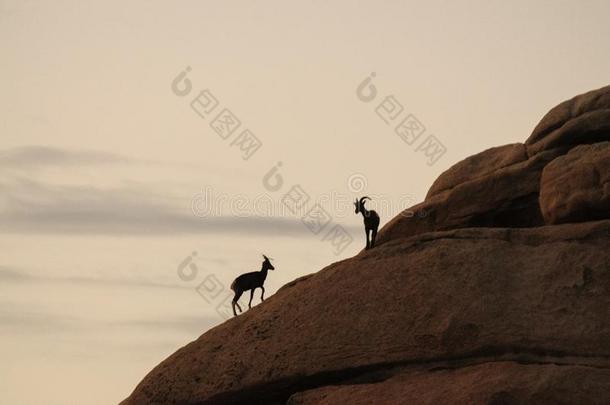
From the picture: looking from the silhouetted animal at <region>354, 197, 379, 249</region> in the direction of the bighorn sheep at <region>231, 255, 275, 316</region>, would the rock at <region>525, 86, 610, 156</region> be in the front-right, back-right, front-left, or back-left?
back-right

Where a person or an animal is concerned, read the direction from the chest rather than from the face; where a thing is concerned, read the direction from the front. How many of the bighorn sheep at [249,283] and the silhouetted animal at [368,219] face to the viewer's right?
1

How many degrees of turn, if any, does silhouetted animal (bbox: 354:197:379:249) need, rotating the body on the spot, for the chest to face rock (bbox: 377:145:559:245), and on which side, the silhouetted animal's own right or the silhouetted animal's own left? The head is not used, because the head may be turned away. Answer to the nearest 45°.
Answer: approximately 135° to the silhouetted animal's own left

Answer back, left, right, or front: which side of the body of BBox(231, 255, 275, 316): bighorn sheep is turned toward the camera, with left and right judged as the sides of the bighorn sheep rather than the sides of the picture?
right

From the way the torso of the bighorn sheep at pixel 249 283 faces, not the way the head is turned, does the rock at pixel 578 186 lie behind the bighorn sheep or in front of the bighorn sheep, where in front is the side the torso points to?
in front

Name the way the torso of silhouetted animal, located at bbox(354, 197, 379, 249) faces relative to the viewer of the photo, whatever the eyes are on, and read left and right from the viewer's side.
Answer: facing the viewer and to the left of the viewer

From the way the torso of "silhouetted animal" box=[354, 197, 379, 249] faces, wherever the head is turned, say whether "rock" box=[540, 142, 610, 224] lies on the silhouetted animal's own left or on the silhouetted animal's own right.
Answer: on the silhouetted animal's own left
